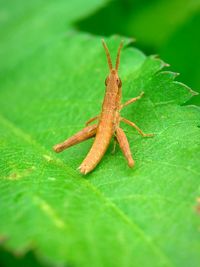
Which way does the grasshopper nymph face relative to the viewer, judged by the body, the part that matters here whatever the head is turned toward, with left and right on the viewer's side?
facing away from the viewer

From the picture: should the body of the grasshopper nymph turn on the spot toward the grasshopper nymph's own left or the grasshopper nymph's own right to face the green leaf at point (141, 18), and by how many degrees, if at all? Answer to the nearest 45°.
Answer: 0° — it already faces it
